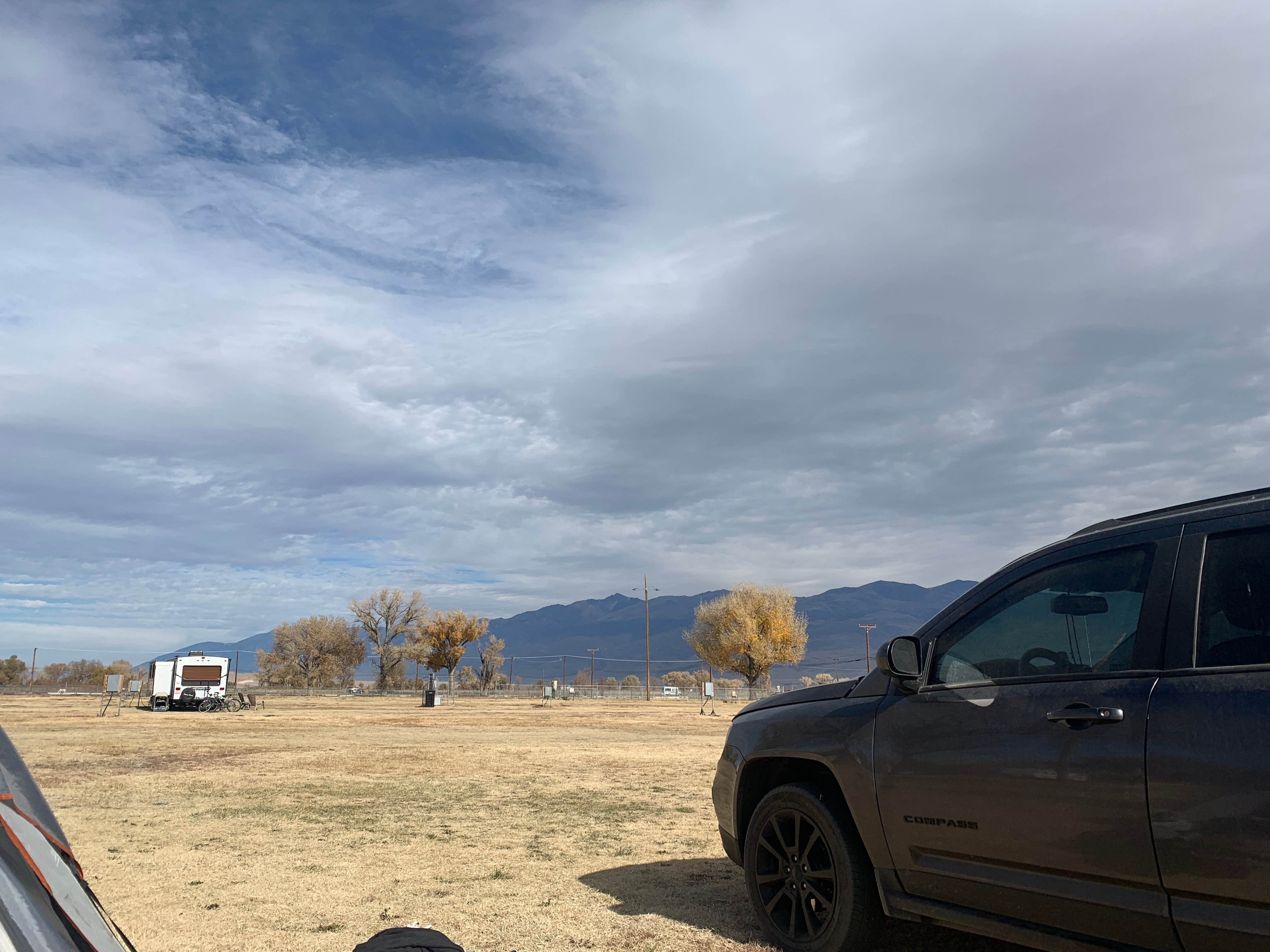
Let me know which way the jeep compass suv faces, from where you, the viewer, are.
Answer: facing away from the viewer and to the left of the viewer

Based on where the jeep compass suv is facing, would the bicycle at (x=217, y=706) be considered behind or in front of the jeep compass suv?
in front

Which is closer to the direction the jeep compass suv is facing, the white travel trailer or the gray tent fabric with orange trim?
the white travel trailer

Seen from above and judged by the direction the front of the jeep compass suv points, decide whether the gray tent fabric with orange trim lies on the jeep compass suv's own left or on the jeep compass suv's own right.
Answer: on the jeep compass suv's own left

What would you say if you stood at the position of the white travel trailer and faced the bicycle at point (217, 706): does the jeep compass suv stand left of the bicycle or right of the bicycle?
right

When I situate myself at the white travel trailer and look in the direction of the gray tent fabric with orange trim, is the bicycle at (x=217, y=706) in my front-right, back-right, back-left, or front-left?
front-left

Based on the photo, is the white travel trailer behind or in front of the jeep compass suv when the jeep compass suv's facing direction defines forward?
in front

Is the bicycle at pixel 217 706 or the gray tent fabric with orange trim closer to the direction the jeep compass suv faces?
the bicycle
